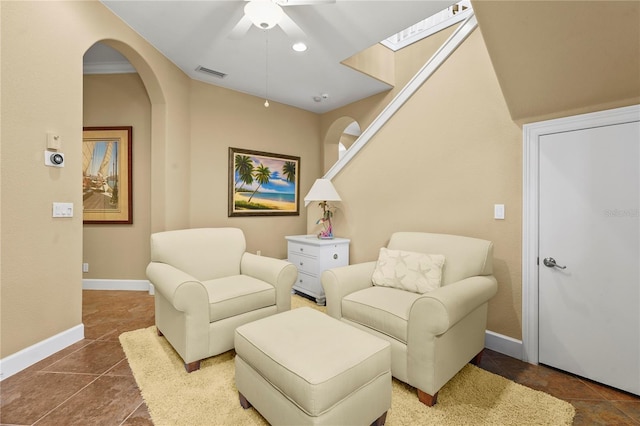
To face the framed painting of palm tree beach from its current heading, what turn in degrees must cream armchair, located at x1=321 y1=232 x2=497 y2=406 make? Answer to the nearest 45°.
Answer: approximately 90° to its right

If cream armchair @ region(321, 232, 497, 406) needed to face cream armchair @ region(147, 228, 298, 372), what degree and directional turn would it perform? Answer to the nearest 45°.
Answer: approximately 45° to its right

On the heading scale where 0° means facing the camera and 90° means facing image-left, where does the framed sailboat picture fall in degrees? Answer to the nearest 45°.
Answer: approximately 45°

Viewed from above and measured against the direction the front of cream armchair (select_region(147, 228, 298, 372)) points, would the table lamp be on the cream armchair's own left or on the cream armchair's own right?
on the cream armchair's own left

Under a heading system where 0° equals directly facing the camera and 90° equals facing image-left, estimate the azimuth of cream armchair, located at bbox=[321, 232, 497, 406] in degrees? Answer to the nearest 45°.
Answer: approximately 45°

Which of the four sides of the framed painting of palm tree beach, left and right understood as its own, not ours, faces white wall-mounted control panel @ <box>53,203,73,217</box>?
right

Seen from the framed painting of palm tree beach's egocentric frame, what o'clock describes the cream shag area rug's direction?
The cream shag area rug is roughly at 1 o'clock from the framed painting of palm tree beach.

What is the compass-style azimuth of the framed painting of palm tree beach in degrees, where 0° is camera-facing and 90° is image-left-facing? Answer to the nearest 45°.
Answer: approximately 315°
